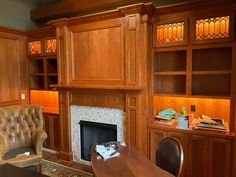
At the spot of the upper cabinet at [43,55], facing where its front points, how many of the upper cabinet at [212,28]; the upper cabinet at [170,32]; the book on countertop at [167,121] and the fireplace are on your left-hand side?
4

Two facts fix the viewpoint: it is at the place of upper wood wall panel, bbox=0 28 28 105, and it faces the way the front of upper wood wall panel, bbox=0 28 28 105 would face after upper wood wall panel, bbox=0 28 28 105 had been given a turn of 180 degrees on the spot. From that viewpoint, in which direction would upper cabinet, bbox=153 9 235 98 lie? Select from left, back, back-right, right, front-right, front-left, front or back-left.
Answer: back

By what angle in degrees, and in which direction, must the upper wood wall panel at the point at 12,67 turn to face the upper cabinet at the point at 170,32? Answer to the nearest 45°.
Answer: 0° — it already faces it

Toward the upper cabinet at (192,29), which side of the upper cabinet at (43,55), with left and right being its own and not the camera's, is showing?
left

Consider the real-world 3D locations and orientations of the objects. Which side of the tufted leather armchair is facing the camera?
front

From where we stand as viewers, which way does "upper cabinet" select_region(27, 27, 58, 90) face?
facing the viewer and to the left of the viewer

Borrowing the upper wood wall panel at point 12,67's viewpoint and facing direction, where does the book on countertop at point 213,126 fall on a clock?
The book on countertop is roughly at 12 o'clock from the upper wood wall panel.

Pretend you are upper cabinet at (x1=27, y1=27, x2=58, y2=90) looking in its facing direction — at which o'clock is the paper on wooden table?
The paper on wooden table is roughly at 10 o'clock from the upper cabinet.

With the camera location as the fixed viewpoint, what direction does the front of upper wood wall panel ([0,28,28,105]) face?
facing the viewer and to the right of the viewer

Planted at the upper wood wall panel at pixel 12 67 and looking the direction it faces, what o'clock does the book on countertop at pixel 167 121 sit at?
The book on countertop is roughly at 12 o'clock from the upper wood wall panel.

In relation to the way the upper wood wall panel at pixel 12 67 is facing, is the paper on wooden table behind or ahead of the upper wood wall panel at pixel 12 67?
ahead

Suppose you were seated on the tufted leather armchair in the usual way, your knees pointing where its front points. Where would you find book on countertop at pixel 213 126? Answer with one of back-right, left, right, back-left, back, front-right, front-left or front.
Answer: front-left

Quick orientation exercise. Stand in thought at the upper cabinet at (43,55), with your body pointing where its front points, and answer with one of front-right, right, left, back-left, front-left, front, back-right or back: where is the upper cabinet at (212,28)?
left

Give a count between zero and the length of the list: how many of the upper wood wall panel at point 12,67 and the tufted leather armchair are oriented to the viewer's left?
0

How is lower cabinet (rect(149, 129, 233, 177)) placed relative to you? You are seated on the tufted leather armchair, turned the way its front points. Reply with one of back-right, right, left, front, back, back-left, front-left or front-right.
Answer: front-left
